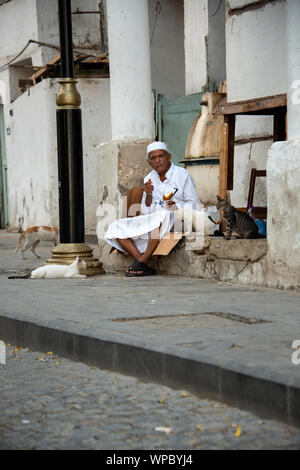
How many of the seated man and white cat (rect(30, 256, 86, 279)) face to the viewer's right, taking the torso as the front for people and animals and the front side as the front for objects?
1

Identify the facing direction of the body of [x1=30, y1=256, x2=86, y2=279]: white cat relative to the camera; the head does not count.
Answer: to the viewer's right

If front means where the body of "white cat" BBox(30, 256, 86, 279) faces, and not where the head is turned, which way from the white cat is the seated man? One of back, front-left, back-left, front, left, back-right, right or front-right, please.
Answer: front

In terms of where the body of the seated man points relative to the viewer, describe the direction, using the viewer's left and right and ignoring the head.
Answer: facing the viewer and to the left of the viewer

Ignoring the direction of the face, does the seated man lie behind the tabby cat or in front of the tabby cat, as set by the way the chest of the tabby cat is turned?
in front

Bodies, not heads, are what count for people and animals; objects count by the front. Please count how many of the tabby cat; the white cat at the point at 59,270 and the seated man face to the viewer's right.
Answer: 1

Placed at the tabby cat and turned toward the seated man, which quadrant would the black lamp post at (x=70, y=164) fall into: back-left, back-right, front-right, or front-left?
front-left

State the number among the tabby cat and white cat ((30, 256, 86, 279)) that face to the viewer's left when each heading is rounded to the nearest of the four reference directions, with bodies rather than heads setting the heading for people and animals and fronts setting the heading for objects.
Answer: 1

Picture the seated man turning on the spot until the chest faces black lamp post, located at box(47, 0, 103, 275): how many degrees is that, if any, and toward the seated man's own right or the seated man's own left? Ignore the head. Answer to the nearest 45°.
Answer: approximately 45° to the seated man's own right

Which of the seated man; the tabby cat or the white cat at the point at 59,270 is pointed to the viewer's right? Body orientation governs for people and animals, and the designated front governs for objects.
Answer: the white cat

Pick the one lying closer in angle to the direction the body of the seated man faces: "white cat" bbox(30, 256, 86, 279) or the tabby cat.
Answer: the white cat

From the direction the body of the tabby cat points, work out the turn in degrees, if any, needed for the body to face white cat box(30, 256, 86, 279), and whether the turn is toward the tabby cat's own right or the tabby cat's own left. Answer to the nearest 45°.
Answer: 0° — it already faces it

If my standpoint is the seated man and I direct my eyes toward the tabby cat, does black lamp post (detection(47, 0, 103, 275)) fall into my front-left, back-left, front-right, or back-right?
back-right

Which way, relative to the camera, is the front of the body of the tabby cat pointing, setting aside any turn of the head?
to the viewer's left
